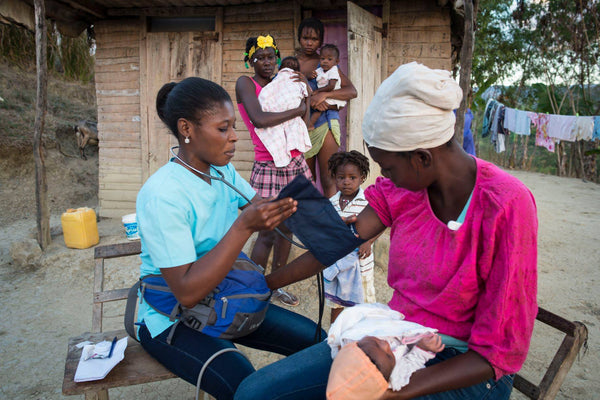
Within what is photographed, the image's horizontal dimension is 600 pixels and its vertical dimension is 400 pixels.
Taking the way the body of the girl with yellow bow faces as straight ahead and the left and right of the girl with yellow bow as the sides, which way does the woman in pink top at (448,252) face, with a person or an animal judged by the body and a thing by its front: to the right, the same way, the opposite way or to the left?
to the right

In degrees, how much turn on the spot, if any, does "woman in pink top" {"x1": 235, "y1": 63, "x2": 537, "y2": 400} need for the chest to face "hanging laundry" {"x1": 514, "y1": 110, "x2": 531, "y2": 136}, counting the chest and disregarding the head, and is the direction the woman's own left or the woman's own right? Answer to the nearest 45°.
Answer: approximately 135° to the woman's own right

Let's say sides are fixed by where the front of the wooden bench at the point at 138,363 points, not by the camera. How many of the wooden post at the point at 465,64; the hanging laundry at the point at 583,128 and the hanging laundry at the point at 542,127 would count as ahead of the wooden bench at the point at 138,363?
0

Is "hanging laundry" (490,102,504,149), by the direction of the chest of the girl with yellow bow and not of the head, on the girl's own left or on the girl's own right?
on the girl's own left

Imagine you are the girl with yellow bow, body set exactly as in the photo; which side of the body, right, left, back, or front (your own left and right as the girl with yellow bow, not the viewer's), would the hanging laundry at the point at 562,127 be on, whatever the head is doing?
left

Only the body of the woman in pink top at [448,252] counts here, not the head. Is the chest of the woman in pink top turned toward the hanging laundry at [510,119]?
no

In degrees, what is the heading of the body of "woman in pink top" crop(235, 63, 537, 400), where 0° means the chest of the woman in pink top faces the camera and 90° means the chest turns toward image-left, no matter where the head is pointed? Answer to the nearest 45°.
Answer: approximately 45°

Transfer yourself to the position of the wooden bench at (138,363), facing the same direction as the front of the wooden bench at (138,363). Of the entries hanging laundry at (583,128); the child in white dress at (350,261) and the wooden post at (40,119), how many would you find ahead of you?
0

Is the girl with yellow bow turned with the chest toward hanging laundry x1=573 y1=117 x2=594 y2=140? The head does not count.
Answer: no

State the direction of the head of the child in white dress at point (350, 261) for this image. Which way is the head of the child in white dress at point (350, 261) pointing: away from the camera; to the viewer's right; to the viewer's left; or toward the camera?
toward the camera

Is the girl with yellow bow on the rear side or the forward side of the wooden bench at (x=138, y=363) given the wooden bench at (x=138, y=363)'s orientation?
on the rear side

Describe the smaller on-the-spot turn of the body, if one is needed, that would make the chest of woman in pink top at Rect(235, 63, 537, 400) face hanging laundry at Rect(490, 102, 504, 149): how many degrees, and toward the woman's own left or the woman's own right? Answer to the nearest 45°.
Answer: approximately 135° to the woman's own right

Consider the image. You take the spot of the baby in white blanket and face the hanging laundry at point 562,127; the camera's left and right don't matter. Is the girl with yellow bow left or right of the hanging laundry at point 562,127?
left

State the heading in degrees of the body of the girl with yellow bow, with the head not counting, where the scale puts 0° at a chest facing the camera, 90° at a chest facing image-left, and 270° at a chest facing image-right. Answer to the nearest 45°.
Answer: approximately 315°
